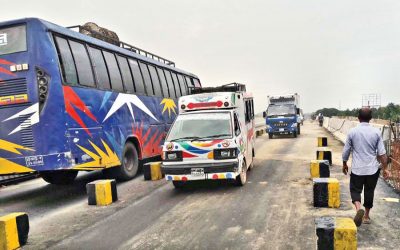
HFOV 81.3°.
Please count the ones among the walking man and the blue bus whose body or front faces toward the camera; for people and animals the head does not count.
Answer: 0

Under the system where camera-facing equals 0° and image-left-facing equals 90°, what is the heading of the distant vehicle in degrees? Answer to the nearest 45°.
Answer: approximately 0°

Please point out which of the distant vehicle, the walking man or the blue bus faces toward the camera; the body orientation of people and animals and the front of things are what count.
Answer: the distant vehicle

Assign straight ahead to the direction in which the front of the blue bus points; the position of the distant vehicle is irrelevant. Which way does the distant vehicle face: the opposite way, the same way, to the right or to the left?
the opposite way

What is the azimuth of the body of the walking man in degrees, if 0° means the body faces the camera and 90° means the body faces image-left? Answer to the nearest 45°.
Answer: approximately 180°

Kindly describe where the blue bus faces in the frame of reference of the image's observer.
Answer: facing away from the viewer and to the right of the viewer

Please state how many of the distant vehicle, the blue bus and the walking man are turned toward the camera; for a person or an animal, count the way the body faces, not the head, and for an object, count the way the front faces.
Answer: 1

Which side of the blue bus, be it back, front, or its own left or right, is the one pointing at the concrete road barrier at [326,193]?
right

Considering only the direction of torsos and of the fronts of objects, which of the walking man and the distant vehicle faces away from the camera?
the walking man

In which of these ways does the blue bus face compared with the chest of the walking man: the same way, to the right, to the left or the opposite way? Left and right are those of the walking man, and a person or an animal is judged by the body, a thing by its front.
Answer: the same way

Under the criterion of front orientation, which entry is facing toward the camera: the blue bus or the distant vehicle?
the distant vehicle

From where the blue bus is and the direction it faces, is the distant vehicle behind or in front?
in front

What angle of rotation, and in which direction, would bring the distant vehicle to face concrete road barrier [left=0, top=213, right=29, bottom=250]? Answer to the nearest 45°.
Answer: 0° — it already faces it

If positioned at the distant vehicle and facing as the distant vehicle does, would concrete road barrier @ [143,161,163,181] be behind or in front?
in front

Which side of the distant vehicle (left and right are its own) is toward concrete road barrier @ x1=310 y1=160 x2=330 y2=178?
front

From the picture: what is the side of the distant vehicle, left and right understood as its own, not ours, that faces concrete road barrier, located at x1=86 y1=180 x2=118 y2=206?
front

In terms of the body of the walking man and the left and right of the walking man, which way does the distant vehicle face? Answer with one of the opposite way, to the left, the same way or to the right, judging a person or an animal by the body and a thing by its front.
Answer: the opposite way
